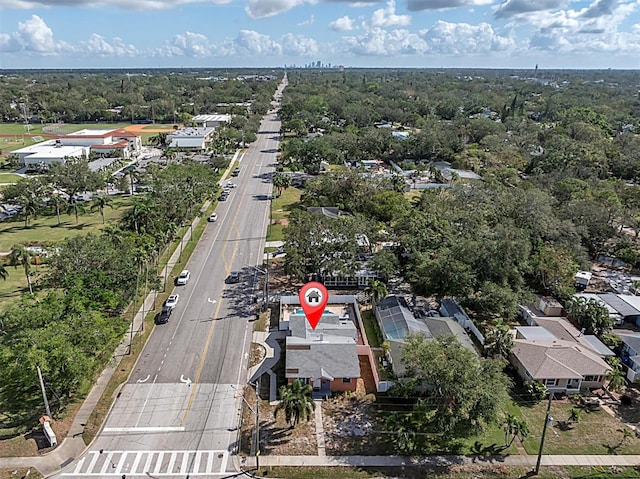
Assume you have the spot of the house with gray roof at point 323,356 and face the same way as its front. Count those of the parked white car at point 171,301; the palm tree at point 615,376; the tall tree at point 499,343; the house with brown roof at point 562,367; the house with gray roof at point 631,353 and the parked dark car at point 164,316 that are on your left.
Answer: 4

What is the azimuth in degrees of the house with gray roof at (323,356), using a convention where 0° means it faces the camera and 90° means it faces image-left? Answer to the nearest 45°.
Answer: approximately 0°

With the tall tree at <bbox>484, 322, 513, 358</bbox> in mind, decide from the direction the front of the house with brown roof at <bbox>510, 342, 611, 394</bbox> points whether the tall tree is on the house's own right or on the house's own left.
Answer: on the house's own right

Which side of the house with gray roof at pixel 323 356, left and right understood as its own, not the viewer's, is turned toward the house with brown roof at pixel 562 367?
left

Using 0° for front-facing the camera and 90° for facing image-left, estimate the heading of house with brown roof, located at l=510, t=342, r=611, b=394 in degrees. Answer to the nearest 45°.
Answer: approximately 0°

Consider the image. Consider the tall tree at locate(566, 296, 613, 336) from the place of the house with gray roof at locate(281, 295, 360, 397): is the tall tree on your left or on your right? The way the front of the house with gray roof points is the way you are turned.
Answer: on your left

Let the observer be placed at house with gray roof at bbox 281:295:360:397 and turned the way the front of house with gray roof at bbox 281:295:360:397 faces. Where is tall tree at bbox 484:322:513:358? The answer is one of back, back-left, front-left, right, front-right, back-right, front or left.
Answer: left

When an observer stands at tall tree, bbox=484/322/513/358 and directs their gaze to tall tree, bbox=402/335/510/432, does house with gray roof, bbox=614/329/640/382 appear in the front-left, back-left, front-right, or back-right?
back-left

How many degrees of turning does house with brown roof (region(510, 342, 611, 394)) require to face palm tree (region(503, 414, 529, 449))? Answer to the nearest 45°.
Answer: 0° — it already faces it

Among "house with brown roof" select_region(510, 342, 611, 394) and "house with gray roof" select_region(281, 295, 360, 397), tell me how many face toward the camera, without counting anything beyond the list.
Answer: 2

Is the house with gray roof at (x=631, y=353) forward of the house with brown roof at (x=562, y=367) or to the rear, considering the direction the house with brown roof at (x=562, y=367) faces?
to the rear

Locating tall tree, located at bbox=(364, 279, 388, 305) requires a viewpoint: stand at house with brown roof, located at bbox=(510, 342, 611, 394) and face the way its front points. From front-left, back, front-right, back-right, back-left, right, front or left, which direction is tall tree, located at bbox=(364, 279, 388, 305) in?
right

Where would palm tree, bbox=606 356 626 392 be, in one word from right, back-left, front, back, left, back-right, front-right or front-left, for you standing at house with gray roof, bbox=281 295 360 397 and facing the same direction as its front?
left

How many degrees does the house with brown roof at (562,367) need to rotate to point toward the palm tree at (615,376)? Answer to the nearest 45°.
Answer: approximately 90° to its left
